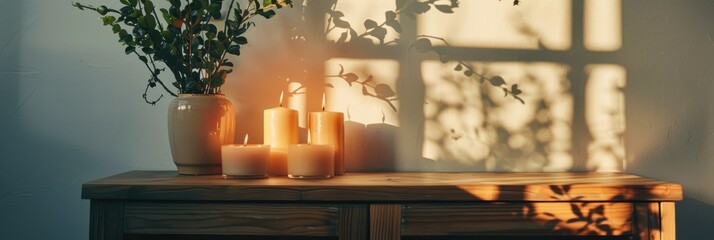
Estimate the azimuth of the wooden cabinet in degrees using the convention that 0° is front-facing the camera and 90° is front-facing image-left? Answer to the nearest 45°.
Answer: approximately 0°
